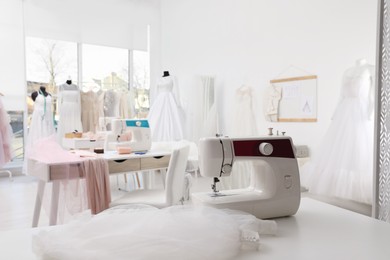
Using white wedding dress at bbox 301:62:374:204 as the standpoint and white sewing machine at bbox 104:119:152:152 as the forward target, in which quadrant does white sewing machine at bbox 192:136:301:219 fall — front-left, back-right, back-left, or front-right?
front-left

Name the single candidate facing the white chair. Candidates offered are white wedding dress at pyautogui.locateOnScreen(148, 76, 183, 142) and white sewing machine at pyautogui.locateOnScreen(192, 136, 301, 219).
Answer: the white wedding dress

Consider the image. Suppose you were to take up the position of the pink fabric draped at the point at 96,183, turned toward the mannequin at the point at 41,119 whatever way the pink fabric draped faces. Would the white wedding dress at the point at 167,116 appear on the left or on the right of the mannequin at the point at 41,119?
right

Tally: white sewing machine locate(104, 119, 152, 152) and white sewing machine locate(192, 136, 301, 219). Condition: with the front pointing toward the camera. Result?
2

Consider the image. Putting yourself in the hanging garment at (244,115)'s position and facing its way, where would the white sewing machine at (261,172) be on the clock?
The white sewing machine is roughly at 12 o'clock from the hanging garment.

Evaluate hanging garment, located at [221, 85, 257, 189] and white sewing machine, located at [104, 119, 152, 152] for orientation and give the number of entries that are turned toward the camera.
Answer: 2

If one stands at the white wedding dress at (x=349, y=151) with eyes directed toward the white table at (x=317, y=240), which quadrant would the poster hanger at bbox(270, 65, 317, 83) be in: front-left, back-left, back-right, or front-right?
back-right

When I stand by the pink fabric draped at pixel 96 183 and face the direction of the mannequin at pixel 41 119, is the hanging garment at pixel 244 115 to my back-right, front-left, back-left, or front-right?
front-right

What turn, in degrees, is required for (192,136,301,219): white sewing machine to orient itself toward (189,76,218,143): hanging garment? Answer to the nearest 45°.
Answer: approximately 180°

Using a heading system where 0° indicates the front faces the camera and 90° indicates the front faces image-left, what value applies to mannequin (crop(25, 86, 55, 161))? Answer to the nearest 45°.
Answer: approximately 315°

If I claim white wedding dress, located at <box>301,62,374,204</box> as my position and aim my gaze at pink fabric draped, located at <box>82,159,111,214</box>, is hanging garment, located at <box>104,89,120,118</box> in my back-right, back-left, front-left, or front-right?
front-right

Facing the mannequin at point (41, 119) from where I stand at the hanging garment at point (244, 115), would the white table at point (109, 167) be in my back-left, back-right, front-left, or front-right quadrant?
front-left

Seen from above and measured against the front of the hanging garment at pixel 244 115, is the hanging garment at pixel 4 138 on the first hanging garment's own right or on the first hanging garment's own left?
on the first hanging garment's own right

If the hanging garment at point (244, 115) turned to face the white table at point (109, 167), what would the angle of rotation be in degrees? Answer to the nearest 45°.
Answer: approximately 45° to its right

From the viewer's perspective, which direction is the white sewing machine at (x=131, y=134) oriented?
toward the camera

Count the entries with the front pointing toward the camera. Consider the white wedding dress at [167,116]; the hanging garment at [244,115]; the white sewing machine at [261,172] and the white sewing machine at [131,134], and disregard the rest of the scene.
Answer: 4

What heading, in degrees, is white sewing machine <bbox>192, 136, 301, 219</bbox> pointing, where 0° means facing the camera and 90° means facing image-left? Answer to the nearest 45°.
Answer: approximately 0°

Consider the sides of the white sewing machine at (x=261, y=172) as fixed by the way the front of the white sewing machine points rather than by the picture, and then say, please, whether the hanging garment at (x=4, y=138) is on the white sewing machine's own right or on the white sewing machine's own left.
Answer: on the white sewing machine's own right
